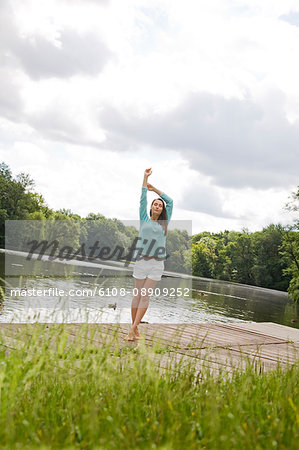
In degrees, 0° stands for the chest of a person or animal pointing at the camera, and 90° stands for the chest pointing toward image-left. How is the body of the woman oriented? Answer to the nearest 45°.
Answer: approximately 0°
